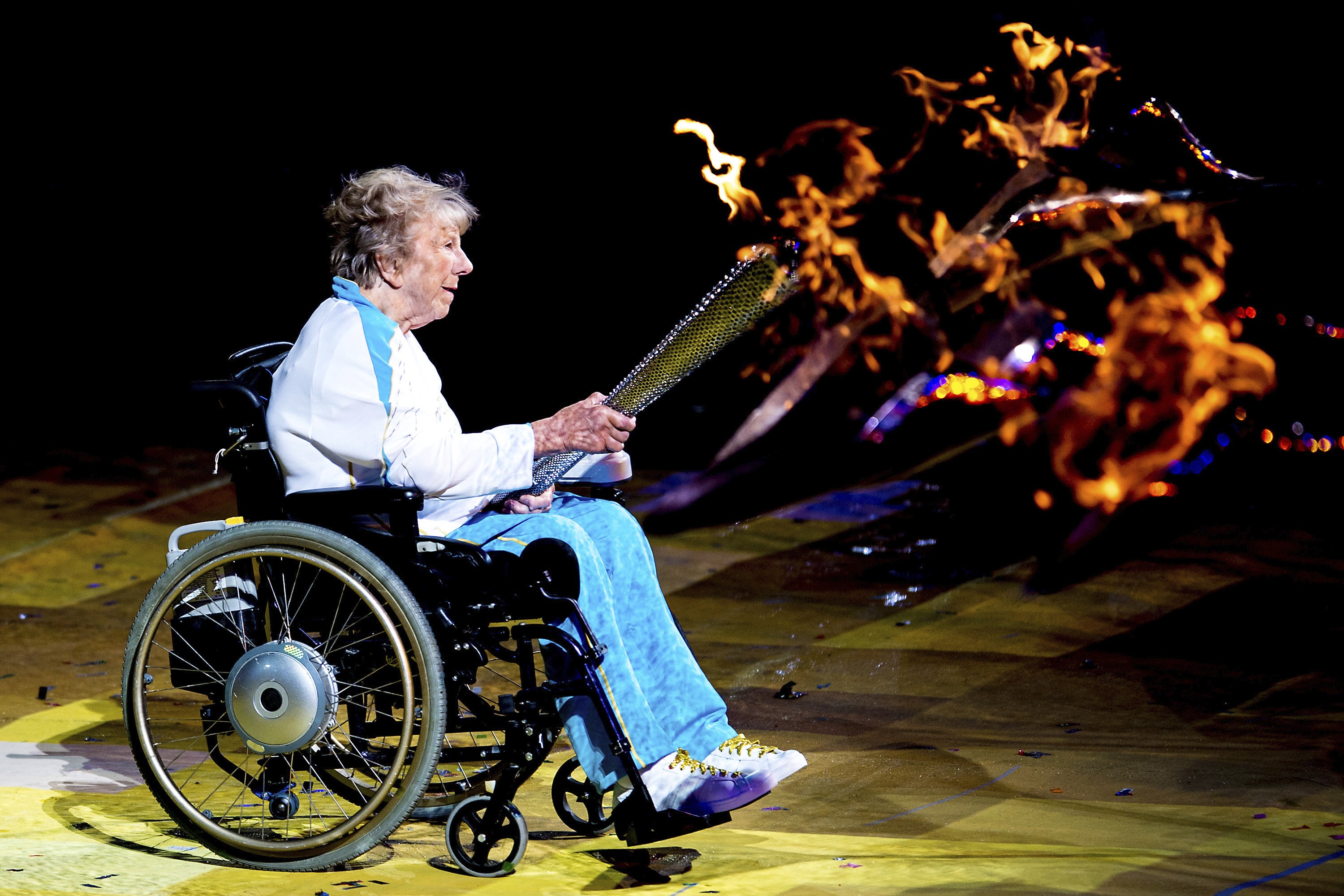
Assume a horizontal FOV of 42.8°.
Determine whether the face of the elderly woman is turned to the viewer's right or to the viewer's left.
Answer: to the viewer's right

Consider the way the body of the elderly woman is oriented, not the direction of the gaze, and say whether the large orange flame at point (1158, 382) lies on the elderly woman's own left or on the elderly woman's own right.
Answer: on the elderly woman's own left

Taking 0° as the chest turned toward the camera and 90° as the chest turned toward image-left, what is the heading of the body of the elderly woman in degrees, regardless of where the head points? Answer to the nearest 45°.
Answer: approximately 270°

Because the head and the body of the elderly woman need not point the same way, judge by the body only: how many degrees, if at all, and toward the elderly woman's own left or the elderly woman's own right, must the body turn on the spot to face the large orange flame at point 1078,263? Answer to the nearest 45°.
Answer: approximately 45° to the elderly woman's own left
